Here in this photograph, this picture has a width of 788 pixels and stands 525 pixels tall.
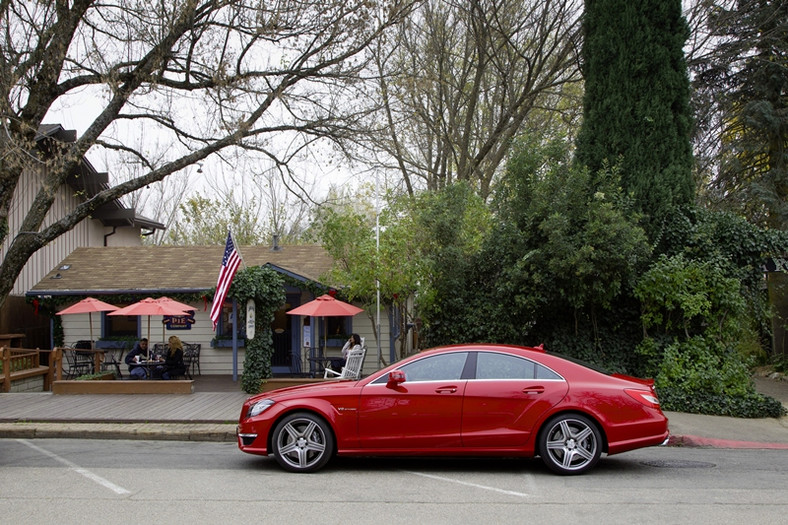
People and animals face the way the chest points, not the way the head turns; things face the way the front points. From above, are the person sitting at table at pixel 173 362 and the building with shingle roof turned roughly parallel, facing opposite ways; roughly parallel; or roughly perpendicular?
roughly perpendicular

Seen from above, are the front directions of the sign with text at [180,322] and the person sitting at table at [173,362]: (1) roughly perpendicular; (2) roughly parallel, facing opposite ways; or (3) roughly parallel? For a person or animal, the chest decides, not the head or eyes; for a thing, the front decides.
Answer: roughly perpendicular

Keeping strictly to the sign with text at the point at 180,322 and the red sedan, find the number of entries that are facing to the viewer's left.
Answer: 1

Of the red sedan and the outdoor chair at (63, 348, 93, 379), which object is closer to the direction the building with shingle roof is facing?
the red sedan

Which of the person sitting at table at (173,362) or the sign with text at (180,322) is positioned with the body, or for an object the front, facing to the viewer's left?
the person sitting at table

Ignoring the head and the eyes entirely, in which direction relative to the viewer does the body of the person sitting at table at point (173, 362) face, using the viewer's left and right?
facing to the left of the viewer

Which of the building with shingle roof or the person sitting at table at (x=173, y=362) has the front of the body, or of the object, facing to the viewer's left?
the person sitting at table

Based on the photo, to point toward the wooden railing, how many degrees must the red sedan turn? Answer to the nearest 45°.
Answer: approximately 45° to its right

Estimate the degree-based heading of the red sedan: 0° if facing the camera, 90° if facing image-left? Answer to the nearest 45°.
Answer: approximately 90°

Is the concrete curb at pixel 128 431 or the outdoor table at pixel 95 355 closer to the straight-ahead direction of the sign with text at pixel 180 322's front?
the concrete curb

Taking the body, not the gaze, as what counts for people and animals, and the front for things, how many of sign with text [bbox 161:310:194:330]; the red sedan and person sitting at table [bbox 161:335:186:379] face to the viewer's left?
2

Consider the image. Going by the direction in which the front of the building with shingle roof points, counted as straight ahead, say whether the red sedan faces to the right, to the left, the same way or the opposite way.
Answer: to the right
